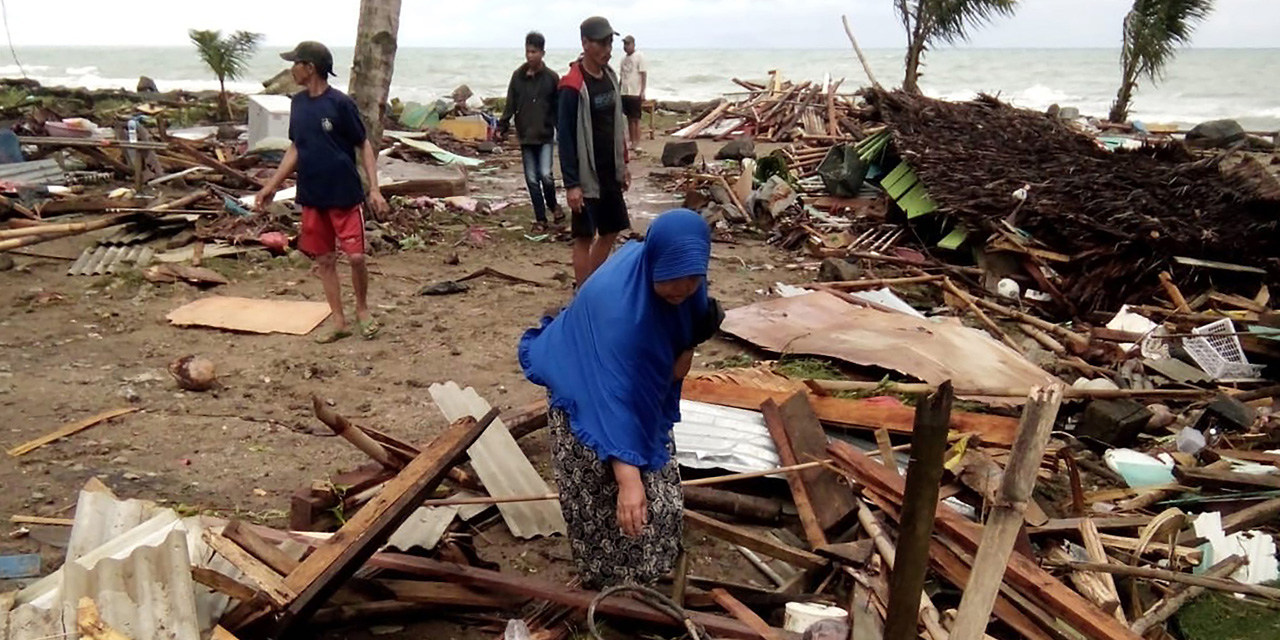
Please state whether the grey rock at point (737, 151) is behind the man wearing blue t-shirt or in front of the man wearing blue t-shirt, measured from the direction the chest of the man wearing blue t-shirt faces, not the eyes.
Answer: behind

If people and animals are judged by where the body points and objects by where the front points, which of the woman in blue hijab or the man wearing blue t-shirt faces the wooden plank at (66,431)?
the man wearing blue t-shirt

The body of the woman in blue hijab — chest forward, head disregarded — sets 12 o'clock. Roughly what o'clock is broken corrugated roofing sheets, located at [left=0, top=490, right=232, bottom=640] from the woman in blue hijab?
The broken corrugated roofing sheets is roughly at 4 o'clock from the woman in blue hijab.

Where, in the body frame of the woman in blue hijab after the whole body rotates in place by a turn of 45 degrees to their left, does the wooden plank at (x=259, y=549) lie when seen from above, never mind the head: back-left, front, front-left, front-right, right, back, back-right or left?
back

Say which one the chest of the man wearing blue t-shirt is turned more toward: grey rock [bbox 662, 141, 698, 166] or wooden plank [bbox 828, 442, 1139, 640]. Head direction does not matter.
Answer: the wooden plank

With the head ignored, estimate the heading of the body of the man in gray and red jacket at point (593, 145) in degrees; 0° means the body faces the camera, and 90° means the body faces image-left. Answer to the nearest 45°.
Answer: approximately 315°

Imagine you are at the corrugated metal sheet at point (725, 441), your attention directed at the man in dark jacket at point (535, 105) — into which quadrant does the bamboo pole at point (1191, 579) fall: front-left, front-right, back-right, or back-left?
back-right

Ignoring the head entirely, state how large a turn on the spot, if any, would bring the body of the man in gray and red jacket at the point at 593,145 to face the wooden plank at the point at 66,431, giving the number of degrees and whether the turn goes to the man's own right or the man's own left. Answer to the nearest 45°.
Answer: approximately 90° to the man's own right

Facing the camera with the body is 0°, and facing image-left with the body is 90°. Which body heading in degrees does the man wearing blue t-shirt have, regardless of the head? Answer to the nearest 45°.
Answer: approximately 45°
